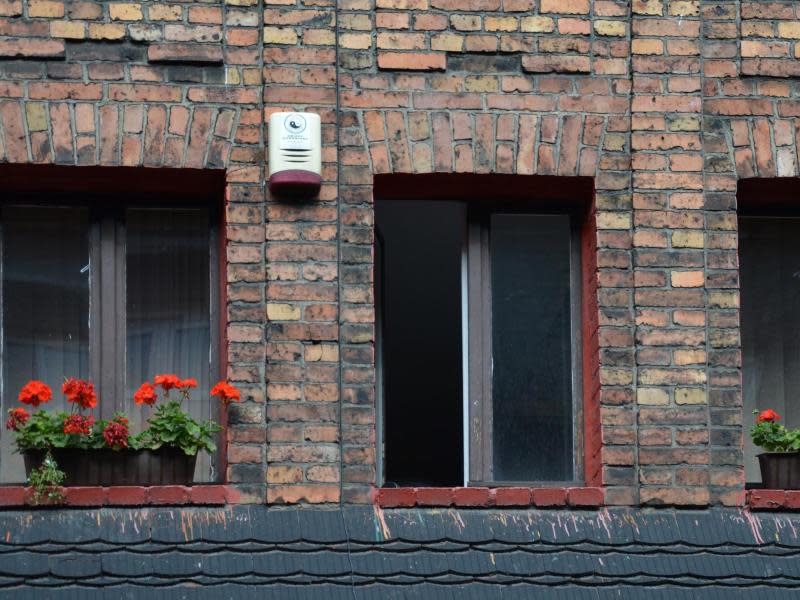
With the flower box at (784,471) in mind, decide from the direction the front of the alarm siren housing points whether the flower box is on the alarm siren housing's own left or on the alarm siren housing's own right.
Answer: on the alarm siren housing's own left

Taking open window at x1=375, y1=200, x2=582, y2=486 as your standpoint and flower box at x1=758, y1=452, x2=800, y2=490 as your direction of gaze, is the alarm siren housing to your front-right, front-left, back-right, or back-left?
back-right

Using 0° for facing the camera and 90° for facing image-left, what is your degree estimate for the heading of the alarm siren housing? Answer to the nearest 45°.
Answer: approximately 0°

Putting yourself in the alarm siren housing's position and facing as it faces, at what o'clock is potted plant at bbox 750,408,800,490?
The potted plant is roughly at 9 o'clock from the alarm siren housing.

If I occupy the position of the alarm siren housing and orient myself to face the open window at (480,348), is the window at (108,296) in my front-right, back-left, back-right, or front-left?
back-left

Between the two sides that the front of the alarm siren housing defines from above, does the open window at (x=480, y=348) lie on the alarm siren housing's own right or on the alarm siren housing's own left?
on the alarm siren housing's own left

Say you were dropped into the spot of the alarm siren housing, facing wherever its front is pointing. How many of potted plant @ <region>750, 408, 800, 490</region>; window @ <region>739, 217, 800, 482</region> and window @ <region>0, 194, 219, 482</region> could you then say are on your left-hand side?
2
